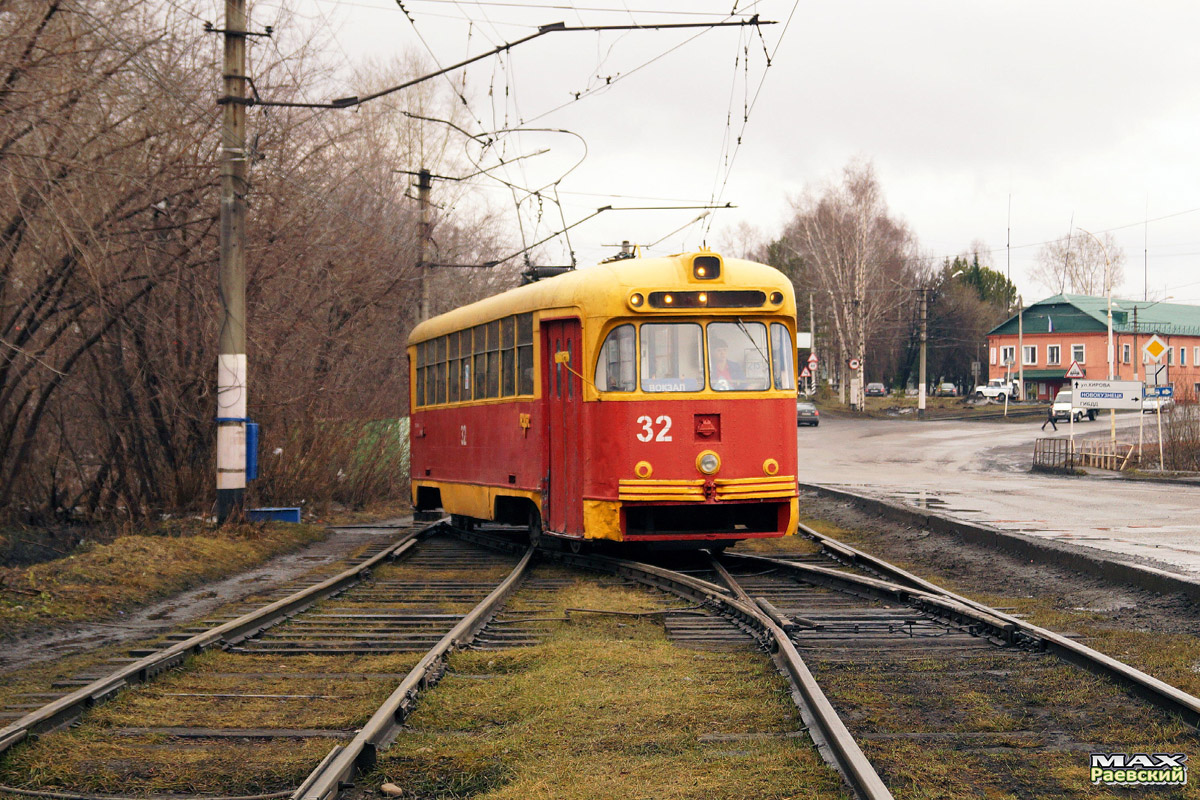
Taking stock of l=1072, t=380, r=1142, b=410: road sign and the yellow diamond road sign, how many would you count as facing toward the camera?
2

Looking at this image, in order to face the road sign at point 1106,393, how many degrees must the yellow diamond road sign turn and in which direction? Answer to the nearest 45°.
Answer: approximately 135° to its right

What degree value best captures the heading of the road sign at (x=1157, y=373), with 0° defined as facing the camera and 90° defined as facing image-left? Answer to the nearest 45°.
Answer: approximately 0°

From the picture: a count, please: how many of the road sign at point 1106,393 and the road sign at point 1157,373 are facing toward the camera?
2
